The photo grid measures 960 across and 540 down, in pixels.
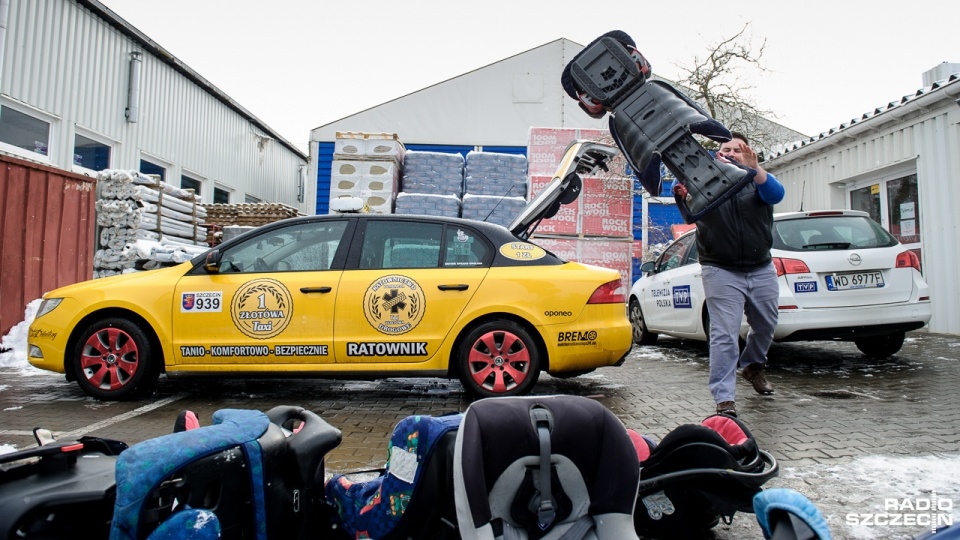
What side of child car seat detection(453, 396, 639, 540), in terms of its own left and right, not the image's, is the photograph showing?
front

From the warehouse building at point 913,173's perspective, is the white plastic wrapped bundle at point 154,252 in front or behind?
in front

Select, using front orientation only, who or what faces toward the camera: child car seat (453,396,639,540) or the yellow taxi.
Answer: the child car seat

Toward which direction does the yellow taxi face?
to the viewer's left

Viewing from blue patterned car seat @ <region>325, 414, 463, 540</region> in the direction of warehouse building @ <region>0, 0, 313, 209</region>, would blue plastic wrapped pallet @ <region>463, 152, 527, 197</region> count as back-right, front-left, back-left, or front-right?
front-right

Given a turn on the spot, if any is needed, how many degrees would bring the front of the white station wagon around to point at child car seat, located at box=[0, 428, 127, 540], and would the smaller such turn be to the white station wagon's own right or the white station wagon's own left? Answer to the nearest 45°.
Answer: approximately 90° to the white station wagon's own left

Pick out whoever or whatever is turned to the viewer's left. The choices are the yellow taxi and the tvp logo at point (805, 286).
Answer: the yellow taxi
